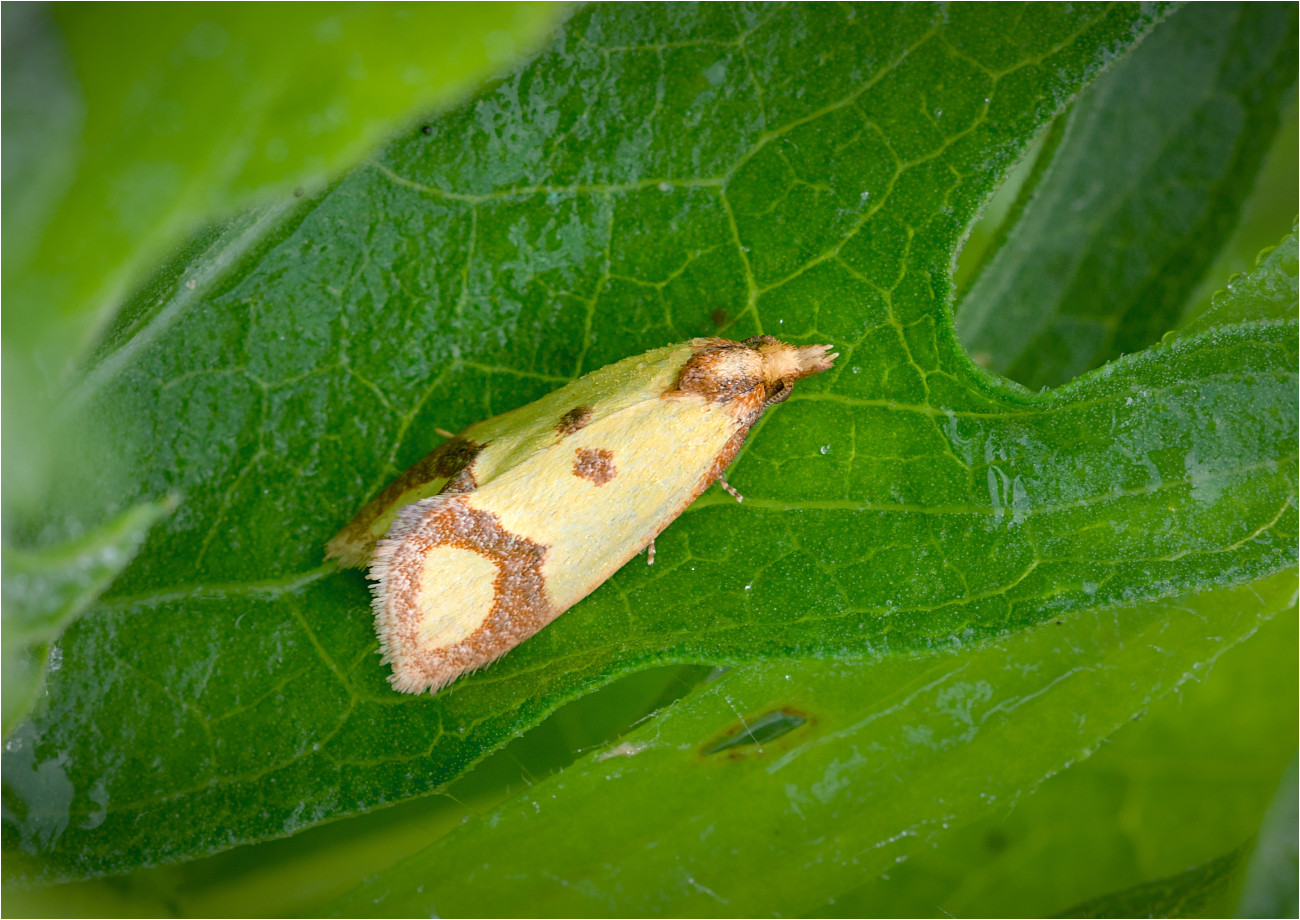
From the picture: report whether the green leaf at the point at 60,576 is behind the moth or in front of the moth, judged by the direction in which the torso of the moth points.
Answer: behind

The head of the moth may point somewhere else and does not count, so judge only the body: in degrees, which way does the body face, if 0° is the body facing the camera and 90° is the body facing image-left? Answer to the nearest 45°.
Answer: approximately 225°
